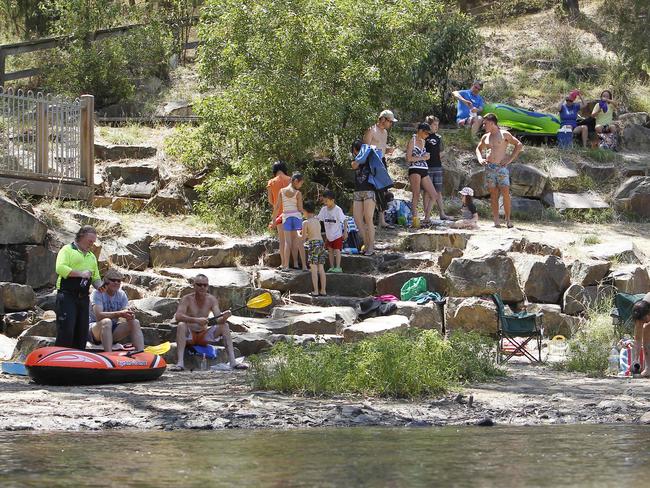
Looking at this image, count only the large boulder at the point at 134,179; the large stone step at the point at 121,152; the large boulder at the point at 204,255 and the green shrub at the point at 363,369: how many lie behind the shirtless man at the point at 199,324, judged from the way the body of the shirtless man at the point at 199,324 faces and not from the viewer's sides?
3

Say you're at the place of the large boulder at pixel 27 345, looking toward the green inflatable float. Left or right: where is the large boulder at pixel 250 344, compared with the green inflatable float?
right

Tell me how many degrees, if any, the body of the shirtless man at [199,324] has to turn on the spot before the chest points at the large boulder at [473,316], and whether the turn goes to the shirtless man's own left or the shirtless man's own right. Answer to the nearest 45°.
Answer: approximately 135° to the shirtless man's own left

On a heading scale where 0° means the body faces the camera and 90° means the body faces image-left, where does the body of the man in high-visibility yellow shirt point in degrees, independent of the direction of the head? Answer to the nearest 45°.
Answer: approximately 315°

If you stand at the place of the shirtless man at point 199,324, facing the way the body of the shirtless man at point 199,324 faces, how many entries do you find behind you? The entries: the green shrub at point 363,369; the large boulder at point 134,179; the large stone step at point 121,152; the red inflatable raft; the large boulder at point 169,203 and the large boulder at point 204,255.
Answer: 4

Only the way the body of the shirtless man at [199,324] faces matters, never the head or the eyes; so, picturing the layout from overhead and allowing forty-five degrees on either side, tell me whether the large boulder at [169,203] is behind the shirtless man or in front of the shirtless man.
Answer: behind
